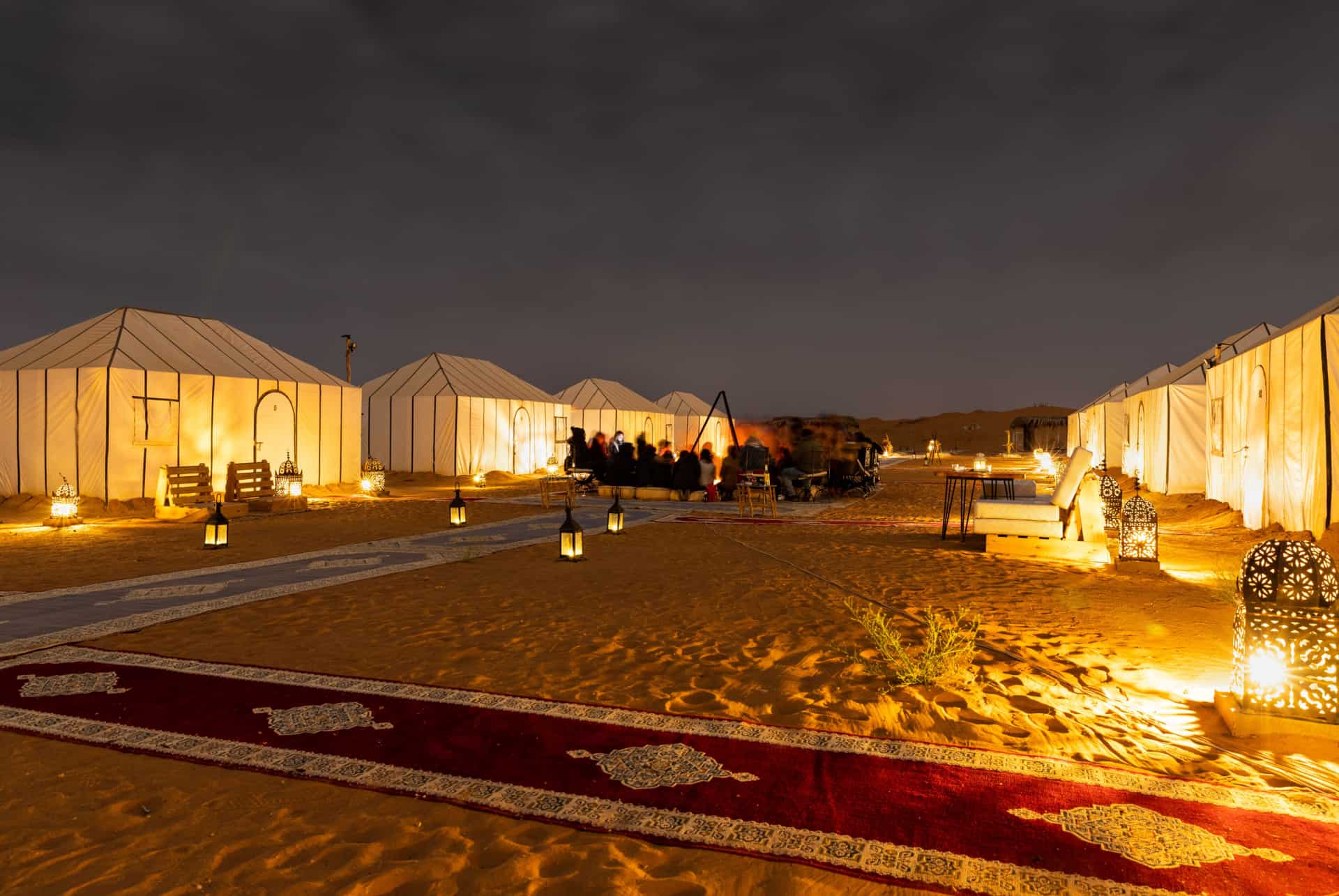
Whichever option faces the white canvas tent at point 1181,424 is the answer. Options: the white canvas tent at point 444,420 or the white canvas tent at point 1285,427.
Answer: the white canvas tent at point 444,420

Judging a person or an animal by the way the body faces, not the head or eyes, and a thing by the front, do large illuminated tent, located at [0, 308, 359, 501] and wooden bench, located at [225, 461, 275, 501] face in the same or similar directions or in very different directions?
same or similar directions

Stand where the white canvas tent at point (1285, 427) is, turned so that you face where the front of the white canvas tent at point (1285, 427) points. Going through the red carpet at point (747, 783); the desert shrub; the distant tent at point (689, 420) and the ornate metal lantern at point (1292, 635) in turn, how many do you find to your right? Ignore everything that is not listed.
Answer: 1

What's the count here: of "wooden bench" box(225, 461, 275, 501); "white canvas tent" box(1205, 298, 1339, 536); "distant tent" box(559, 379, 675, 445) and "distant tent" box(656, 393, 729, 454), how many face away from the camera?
0

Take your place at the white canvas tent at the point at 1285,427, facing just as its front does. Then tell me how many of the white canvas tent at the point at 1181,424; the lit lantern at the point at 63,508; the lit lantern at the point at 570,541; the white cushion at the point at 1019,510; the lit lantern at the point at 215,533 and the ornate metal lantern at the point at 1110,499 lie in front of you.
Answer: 5

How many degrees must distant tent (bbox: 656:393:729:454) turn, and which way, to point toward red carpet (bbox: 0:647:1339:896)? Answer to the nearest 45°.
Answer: approximately 45° to its right

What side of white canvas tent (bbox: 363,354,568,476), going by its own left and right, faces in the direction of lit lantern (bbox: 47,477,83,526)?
right

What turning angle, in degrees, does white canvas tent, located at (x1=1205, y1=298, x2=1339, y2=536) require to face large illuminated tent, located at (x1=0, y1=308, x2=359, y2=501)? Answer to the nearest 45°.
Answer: approximately 45° to its right

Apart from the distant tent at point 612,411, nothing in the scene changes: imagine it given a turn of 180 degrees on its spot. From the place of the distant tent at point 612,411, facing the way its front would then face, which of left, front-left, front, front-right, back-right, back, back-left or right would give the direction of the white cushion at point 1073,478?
back-left

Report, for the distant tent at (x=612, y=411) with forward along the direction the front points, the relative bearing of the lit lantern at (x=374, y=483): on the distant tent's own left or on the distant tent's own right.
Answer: on the distant tent's own right

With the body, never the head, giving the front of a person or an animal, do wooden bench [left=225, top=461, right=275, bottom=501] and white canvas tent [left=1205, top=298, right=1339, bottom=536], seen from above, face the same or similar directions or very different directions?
very different directions

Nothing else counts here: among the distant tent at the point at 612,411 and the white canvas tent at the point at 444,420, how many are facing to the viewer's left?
0

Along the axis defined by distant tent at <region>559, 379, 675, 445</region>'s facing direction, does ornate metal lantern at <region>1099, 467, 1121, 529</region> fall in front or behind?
in front

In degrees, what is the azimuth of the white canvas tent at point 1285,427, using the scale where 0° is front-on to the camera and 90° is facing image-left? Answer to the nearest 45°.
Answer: approximately 45°

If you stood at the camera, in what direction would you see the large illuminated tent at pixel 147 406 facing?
facing the viewer and to the right of the viewer

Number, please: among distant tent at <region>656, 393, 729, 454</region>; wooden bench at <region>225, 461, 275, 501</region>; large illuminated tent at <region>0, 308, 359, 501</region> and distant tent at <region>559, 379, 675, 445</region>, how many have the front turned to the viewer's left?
0

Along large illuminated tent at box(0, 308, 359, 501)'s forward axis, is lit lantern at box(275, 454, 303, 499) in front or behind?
in front
